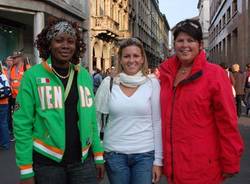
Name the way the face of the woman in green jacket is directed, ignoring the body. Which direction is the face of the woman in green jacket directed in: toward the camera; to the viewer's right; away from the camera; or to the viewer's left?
toward the camera

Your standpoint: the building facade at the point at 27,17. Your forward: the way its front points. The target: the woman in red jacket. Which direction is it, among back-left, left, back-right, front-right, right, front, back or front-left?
front-right

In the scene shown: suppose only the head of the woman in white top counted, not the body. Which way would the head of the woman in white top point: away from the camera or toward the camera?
toward the camera

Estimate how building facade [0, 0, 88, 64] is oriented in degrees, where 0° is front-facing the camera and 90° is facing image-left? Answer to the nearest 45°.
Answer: approximately 315°

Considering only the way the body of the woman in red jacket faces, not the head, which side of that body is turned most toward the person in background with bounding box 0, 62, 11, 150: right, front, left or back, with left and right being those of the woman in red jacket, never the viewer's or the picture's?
right

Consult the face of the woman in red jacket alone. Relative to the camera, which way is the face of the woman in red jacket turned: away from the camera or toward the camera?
toward the camera

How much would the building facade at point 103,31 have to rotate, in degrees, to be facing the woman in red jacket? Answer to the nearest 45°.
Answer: approximately 45° to its right

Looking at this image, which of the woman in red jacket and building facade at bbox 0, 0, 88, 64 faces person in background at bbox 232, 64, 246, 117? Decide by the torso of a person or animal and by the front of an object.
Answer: the building facade

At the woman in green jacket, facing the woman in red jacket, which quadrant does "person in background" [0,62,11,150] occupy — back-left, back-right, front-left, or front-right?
back-left

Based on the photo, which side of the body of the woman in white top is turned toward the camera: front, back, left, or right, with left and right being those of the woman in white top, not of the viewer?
front

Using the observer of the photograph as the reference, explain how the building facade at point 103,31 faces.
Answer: facing the viewer and to the right of the viewer
